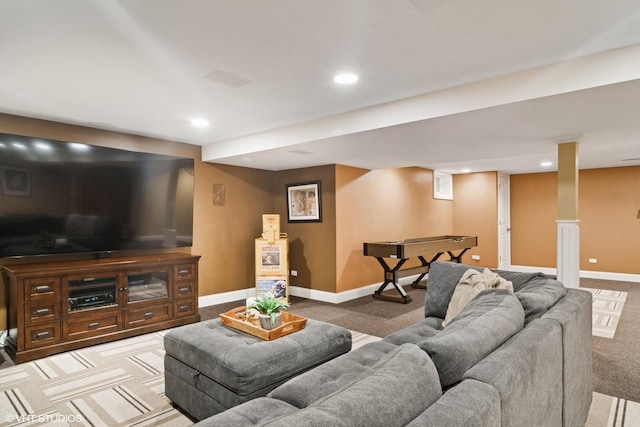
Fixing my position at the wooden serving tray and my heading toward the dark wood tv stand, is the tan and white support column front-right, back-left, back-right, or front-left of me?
back-right

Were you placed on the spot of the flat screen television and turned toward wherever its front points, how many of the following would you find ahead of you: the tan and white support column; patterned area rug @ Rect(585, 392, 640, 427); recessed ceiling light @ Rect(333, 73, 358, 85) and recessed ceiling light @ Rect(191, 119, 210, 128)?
4

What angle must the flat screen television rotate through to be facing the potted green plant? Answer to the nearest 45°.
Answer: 0° — it already faces it

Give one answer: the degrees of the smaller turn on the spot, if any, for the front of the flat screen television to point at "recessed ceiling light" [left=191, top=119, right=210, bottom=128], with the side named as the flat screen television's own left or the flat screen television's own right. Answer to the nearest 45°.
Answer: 0° — it already faces it

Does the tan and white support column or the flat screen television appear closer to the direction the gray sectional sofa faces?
the flat screen television

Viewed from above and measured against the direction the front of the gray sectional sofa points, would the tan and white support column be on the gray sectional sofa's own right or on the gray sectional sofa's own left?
on the gray sectional sofa's own right

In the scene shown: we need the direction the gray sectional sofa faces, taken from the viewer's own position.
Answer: facing away from the viewer and to the left of the viewer

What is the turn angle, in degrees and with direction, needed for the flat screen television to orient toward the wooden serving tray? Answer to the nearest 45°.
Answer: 0° — it already faces it

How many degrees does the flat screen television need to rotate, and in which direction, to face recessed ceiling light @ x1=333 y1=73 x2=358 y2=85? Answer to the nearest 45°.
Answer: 0° — it already faces it

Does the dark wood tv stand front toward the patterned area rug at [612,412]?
yes
